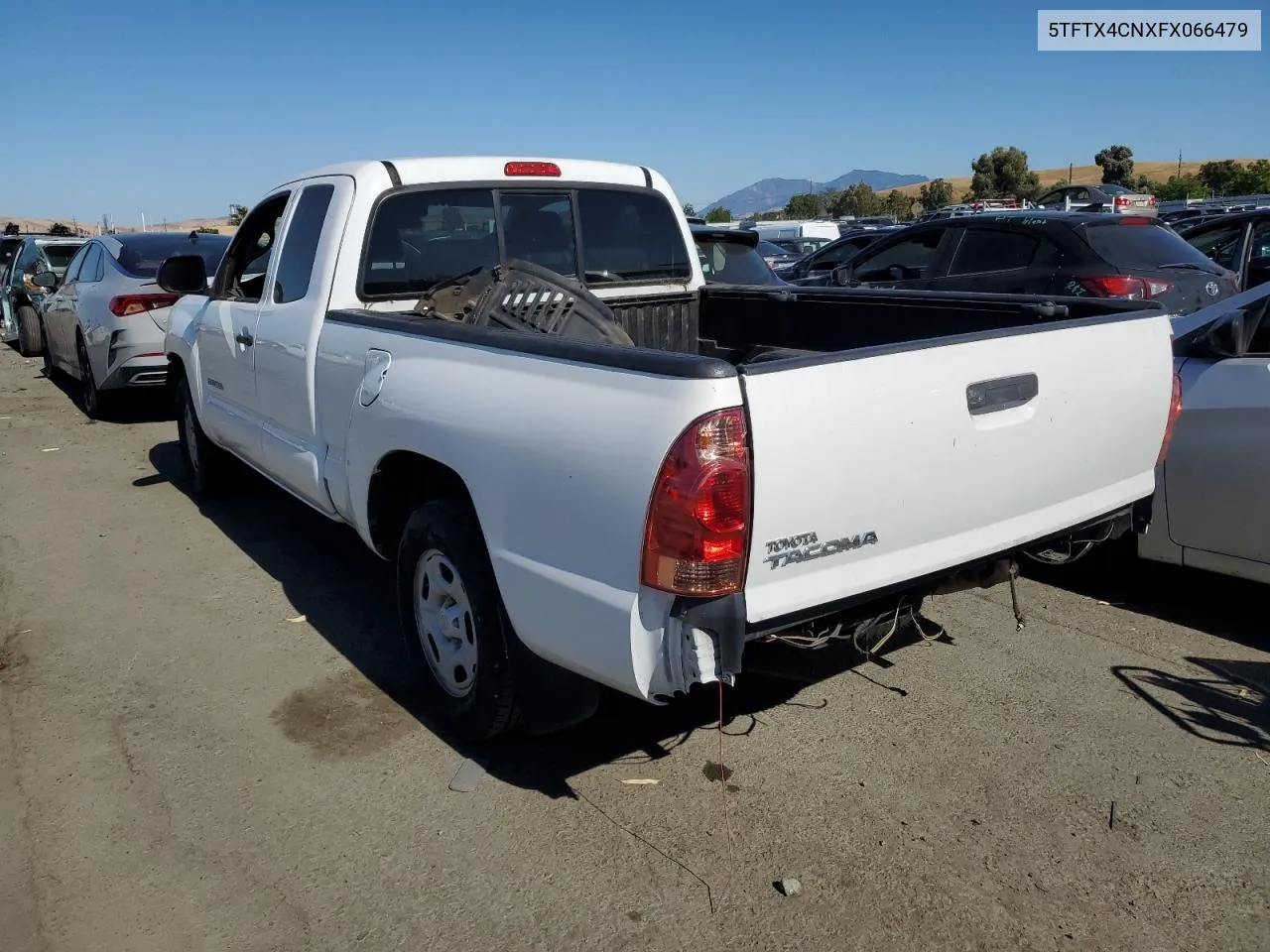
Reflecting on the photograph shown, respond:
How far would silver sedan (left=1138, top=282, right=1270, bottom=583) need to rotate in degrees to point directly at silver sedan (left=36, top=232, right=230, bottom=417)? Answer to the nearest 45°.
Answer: approximately 45° to its left

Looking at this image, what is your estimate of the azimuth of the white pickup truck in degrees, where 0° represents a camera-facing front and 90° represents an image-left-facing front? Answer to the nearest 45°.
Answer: approximately 135°

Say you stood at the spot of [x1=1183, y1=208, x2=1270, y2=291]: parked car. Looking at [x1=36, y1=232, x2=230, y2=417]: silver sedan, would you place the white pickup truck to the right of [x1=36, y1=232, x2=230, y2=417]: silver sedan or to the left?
left

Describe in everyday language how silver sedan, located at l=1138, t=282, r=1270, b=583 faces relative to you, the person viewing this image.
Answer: facing away from the viewer and to the left of the viewer

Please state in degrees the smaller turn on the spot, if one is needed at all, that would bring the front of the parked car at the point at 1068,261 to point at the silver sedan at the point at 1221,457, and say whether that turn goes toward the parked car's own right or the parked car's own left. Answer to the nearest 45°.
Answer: approximately 135° to the parked car's own left

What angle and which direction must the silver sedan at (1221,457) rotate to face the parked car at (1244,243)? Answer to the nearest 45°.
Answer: approximately 45° to its right

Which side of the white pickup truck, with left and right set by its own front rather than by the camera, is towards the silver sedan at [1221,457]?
right

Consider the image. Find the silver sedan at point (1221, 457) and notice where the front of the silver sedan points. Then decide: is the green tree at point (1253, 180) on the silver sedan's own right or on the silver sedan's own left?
on the silver sedan's own right

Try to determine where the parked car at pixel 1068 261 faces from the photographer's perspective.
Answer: facing away from the viewer and to the left of the viewer
